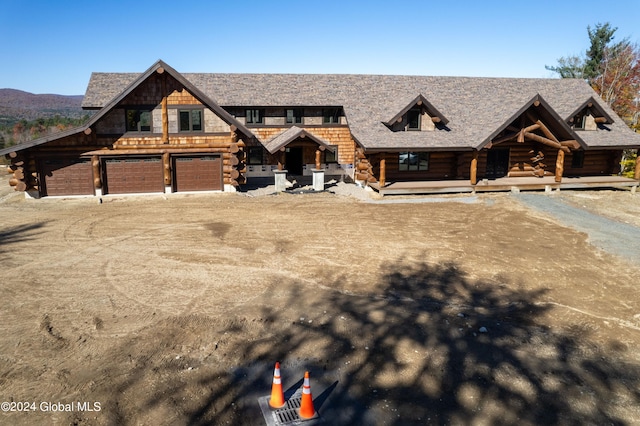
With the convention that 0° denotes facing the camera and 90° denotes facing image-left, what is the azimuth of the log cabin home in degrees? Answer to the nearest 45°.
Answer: approximately 0°

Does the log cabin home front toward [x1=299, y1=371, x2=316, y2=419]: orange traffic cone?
yes

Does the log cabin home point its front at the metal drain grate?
yes

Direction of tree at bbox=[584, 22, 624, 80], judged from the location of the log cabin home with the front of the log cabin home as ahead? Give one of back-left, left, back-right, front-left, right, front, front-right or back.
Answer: back-left

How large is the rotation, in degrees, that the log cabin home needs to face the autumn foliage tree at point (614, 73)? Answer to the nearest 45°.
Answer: approximately 135° to its left

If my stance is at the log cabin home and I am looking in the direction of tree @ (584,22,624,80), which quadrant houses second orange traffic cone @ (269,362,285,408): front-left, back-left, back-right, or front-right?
back-right

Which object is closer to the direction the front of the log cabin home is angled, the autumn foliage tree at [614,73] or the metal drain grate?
the metal drain grate

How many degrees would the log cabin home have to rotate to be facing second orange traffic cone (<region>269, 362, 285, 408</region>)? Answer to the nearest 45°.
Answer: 0° — it already faces it

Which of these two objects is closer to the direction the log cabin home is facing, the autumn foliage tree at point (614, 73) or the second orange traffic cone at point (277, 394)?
the second orange traffic cone

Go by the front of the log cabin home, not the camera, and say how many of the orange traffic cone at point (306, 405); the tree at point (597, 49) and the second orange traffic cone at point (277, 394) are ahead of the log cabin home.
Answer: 2
